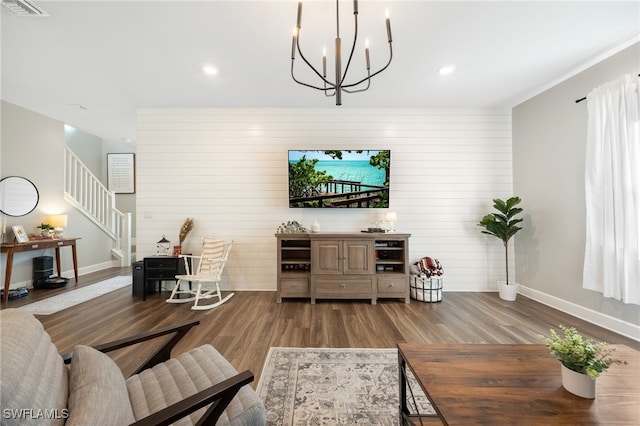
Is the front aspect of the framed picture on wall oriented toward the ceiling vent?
yes

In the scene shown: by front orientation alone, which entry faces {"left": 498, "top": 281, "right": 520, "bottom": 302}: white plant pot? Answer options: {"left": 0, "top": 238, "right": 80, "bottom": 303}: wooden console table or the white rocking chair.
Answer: the wooden console table

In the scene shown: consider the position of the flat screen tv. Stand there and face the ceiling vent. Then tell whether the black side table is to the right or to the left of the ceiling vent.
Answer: right

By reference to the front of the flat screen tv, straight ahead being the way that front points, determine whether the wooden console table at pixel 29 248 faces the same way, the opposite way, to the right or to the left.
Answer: to the left

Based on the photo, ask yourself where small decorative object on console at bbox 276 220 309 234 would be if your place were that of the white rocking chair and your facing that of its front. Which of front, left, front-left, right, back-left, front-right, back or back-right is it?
back-left

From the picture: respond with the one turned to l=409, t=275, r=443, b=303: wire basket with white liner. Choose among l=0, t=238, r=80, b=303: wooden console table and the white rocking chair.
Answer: the wooden console table

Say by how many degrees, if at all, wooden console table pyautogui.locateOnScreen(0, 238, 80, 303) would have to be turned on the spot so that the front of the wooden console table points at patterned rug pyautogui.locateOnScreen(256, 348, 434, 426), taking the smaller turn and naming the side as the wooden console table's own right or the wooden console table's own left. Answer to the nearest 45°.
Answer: approximately 45° to the wooden console table's own right

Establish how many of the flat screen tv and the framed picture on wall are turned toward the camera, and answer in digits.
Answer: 2
